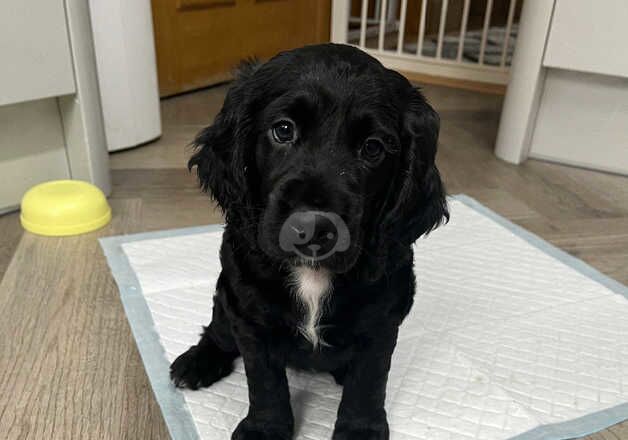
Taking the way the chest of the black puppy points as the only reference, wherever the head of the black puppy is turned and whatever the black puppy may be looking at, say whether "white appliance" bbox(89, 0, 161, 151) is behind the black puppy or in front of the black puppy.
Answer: behind

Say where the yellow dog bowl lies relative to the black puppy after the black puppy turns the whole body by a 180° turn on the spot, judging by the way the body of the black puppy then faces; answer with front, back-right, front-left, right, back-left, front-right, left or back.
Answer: front-left

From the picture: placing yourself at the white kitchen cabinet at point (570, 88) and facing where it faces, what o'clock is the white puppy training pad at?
The white puppy training pad is roughly at 12 o'clock from the white kitchen cabinet.

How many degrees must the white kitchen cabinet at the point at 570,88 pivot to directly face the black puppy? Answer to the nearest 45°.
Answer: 0° — it already faces it

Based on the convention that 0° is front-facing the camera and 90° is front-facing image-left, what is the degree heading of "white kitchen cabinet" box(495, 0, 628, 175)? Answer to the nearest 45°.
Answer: approximately 0°

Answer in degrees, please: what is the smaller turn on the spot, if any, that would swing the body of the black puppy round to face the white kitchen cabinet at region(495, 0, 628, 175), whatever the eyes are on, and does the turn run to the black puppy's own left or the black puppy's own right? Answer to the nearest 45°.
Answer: approximately 135° to the black puppy's own left

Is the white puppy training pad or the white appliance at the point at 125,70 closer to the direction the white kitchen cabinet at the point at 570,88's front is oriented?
the white puppy training pad

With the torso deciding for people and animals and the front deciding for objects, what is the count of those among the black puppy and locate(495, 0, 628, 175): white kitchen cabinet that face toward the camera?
2

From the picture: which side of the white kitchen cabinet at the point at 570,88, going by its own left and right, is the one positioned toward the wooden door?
right

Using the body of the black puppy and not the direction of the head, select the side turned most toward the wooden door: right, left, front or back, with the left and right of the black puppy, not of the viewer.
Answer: back
